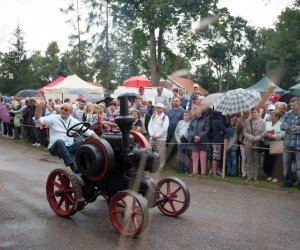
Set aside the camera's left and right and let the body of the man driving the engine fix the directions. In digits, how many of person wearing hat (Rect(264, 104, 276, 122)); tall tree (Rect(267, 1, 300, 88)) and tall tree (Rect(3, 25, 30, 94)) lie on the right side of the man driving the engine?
0

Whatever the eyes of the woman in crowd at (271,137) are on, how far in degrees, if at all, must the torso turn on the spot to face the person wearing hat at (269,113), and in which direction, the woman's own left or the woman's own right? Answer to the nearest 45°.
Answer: approximately 135° to the woman's own right

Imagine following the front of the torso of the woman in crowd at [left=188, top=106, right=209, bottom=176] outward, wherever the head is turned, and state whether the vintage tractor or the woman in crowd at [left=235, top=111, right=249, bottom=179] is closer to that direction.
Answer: the vintage tractor

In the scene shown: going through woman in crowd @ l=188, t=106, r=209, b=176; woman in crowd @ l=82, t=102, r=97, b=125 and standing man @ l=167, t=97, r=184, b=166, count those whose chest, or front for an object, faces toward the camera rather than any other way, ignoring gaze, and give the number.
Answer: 3

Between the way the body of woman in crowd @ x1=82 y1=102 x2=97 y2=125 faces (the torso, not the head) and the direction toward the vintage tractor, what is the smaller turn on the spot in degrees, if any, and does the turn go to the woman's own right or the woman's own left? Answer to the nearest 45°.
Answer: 0° — they already face it

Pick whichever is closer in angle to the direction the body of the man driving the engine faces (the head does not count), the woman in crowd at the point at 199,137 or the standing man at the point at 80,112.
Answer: the woman in crowd

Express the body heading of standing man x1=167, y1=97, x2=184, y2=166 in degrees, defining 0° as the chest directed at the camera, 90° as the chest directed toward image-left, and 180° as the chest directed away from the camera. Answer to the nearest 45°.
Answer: approximately 0°

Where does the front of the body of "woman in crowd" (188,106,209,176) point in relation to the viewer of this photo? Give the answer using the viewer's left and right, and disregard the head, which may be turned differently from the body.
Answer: facing the viewer

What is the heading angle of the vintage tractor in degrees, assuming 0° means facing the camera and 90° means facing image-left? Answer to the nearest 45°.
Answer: approximately 315°

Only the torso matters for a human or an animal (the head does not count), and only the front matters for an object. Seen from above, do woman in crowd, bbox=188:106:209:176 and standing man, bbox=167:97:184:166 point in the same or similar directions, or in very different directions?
same or similar directions

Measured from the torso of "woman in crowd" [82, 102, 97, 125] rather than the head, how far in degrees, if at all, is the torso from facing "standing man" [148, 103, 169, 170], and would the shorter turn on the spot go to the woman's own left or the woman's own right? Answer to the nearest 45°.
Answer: approximately 45° to the woman's own left
